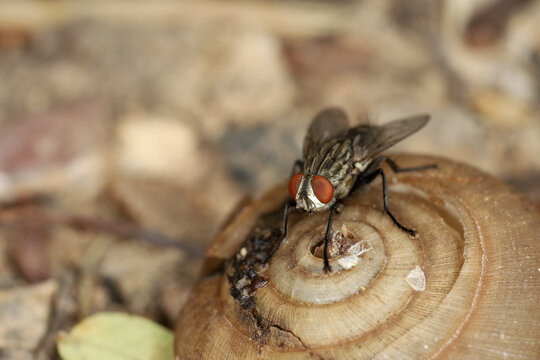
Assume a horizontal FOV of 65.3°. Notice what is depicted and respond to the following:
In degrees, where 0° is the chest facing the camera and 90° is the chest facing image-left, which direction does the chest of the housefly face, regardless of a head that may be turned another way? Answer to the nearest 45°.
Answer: approximately 45°
